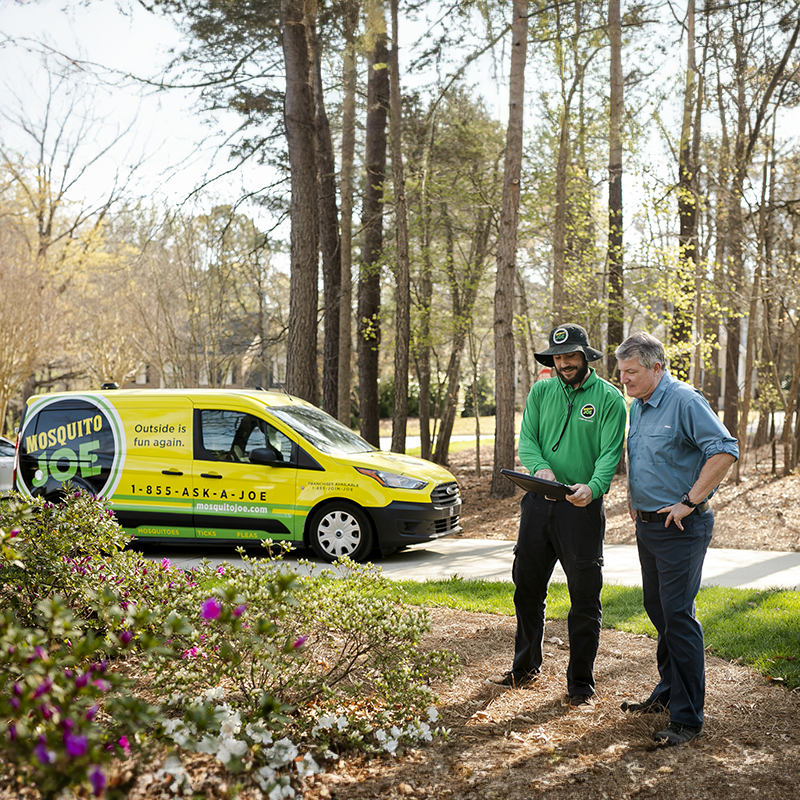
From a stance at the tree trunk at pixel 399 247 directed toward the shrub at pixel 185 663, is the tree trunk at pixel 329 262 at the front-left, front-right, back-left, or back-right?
back-right

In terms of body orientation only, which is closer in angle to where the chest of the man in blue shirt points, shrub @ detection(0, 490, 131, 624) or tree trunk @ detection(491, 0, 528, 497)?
the shrub

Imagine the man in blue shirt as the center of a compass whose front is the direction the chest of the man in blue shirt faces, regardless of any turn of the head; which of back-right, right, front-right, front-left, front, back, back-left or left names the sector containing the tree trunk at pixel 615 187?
back-right

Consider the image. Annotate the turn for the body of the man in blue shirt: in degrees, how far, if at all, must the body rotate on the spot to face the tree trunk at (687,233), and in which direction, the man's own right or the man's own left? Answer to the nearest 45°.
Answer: approximately 135° to the man's own right

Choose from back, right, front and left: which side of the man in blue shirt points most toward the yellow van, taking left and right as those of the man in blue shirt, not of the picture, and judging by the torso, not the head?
right

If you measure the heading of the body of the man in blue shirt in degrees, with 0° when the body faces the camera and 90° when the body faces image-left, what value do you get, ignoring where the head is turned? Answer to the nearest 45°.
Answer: approximately 45°

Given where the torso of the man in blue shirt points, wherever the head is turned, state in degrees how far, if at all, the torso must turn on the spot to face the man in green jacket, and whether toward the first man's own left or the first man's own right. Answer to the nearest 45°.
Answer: approximately 90° to the first man's own right

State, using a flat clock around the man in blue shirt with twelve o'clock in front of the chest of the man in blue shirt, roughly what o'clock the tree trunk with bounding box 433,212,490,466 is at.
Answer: The tree trunk is roughly at 4 o'clock from the man in blue shirt.

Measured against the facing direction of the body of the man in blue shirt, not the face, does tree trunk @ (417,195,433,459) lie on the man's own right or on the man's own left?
on the man's own right

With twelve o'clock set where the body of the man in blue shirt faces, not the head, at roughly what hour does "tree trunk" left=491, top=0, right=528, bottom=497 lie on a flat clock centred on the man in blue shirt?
The tree trunk is roughly at 4 o'clock from the man in blue shirt.
